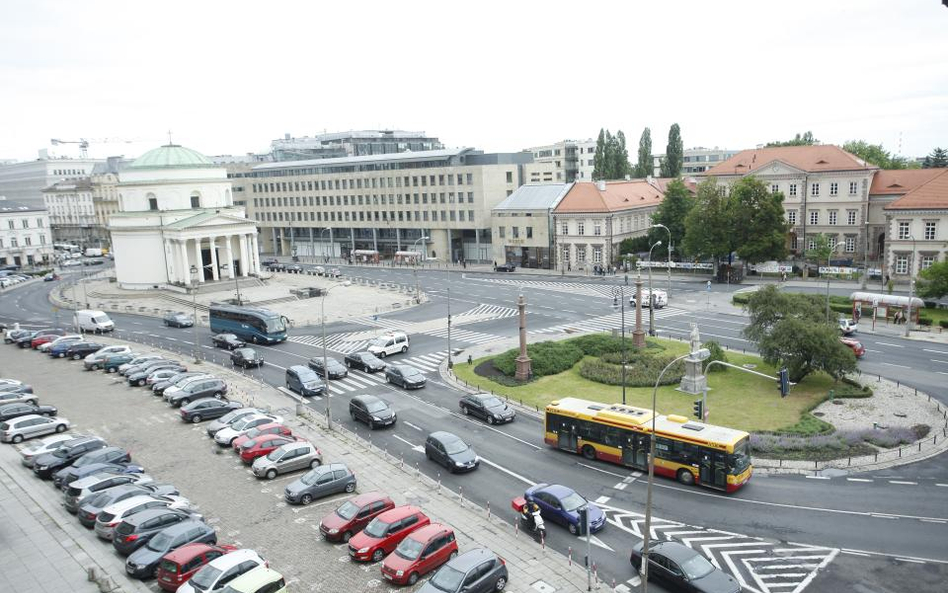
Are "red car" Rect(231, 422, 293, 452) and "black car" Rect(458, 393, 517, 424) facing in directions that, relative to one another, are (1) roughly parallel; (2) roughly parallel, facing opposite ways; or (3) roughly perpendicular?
roughly perpendicular

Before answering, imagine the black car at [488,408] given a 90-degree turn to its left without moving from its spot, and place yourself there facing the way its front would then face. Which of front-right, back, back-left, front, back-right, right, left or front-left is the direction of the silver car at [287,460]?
back

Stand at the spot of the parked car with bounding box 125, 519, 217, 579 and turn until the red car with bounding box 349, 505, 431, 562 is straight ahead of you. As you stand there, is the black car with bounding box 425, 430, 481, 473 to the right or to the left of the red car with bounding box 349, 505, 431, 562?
left

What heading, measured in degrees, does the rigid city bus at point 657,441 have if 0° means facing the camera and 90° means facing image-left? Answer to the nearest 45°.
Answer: approximately 315°

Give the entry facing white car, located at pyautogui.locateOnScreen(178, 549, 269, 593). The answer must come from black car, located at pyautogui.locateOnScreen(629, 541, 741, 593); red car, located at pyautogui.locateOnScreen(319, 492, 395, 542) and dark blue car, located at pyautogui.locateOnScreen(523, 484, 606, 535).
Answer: the red car

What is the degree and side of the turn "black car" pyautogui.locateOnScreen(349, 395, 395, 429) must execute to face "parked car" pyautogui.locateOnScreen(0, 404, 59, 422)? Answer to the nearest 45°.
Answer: approximately 135° to its right
